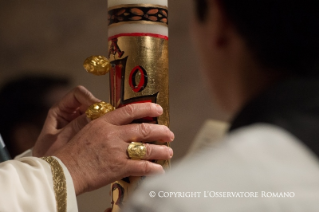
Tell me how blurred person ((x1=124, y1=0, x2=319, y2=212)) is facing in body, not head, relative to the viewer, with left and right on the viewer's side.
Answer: facing away from the viewer and to the left of the viewer

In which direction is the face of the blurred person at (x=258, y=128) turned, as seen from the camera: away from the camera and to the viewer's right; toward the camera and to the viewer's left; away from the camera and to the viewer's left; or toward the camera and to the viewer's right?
away from the camera and to the viewer's left
